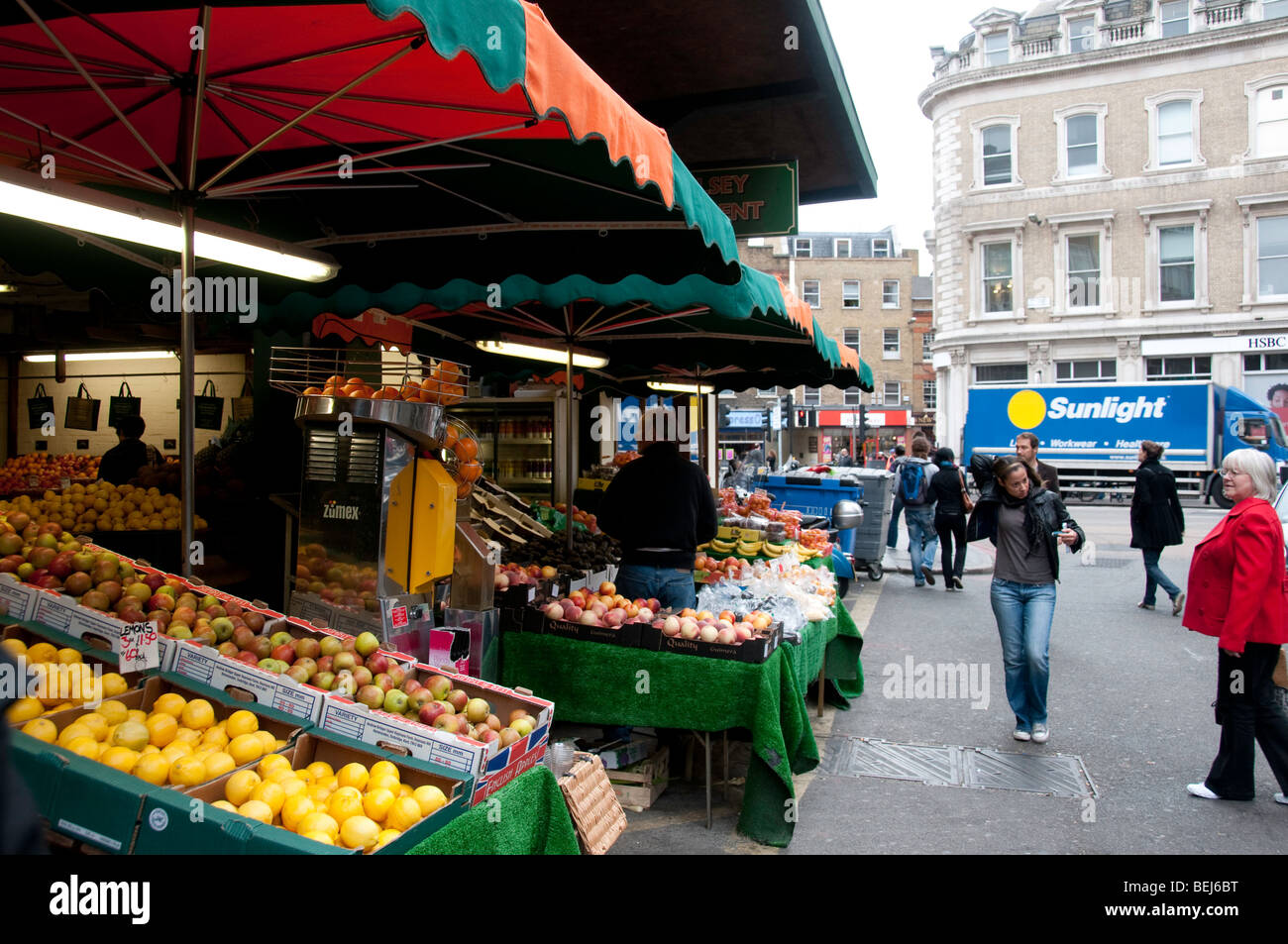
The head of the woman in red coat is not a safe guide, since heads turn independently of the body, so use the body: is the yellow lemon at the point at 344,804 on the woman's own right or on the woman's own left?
on the woman's own left

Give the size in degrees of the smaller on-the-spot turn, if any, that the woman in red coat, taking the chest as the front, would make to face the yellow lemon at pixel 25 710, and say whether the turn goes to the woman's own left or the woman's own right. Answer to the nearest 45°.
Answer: approximately 45° to the woman's own left

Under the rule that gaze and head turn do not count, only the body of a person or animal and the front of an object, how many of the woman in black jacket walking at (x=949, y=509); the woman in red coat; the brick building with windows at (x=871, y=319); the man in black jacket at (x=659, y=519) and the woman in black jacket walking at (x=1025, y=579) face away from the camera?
2

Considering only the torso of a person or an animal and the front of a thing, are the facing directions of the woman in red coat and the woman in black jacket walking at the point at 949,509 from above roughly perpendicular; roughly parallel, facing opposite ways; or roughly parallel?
roughly perpendicular

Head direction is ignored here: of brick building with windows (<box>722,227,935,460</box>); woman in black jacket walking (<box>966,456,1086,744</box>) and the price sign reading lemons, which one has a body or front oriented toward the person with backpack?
the brick building with windows

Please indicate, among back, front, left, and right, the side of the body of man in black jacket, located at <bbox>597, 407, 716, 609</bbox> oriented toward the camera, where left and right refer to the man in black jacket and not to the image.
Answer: back

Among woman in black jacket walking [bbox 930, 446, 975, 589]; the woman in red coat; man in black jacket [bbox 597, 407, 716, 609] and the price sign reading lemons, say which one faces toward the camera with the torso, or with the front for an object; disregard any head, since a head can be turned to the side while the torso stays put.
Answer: the price sign reading lemons

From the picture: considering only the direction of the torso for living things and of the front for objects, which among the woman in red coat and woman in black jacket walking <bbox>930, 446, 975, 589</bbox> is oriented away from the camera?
the woman in black jacket walking

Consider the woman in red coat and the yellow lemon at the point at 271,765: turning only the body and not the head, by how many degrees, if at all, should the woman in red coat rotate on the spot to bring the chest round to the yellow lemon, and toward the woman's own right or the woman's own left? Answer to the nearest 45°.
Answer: approximately 45° to the woman's own left

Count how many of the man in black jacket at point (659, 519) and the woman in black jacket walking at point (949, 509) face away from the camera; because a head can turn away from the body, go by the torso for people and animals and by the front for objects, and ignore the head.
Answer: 2

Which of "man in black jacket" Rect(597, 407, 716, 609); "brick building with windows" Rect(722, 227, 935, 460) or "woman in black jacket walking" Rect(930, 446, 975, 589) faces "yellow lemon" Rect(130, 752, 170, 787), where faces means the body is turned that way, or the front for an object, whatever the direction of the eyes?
the brick building with windows

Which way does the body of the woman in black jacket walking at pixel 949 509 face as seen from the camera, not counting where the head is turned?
away from the camera

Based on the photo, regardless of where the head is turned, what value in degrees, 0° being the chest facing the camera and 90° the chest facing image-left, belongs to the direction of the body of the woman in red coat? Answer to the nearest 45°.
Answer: approximately 90°

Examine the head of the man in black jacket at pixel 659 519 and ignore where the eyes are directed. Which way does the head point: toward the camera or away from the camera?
away from the camera

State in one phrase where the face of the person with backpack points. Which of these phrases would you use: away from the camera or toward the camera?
away from the camera
